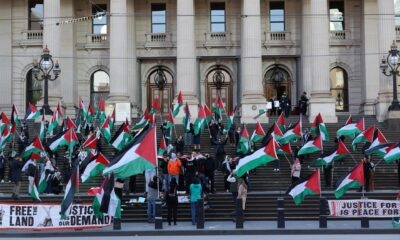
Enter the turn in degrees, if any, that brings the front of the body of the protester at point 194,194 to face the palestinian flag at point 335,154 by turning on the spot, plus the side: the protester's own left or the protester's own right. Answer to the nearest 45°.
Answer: approximately 45° to the protester's own right

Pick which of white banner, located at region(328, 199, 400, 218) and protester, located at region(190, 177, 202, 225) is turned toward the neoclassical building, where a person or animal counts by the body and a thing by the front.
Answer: the protester

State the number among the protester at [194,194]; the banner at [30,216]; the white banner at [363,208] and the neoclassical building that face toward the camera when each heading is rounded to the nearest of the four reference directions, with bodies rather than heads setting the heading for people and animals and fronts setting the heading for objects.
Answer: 3

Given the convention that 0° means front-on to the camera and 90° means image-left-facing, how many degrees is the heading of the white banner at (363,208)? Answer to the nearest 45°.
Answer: approximately 0°

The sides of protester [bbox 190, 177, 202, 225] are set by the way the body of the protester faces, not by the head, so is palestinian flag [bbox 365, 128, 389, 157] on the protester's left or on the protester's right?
on the protester's right

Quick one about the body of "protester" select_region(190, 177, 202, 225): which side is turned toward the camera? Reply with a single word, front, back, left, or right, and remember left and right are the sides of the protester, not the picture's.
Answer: back

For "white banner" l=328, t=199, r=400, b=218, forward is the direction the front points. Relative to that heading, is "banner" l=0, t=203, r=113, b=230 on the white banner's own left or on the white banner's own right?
on the white banner's own right

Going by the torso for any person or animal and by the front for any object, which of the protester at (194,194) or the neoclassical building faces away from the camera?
the protester

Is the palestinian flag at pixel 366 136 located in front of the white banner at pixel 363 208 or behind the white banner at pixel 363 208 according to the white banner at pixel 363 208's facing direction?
behind

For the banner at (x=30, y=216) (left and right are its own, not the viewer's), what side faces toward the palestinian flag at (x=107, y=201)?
left

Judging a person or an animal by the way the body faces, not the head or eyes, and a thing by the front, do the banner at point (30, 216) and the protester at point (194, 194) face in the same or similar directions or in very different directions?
very different directions

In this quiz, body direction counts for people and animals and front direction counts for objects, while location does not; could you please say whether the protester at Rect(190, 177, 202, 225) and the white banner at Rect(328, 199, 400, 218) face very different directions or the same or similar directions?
very different directions

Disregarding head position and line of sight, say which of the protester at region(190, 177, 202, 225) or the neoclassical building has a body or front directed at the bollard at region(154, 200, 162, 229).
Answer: the neoclassical building

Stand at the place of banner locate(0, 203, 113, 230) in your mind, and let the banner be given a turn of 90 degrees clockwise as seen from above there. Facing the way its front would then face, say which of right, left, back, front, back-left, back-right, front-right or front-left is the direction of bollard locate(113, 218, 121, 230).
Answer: back
